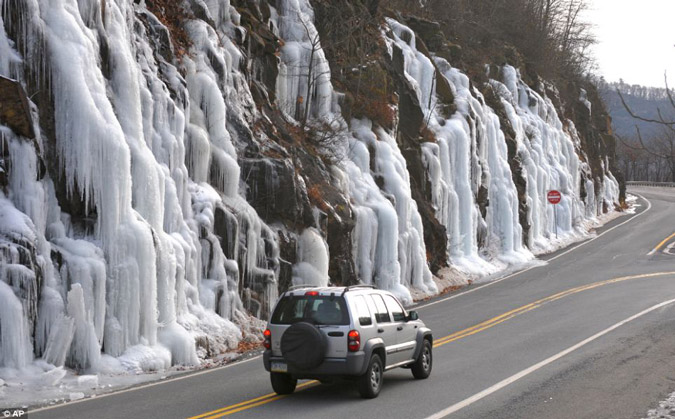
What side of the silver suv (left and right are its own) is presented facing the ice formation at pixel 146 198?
left

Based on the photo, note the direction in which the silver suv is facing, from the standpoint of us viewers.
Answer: facing away from the viewer and to the right of the viewer

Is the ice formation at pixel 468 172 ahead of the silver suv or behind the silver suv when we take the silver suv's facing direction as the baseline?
ahead
